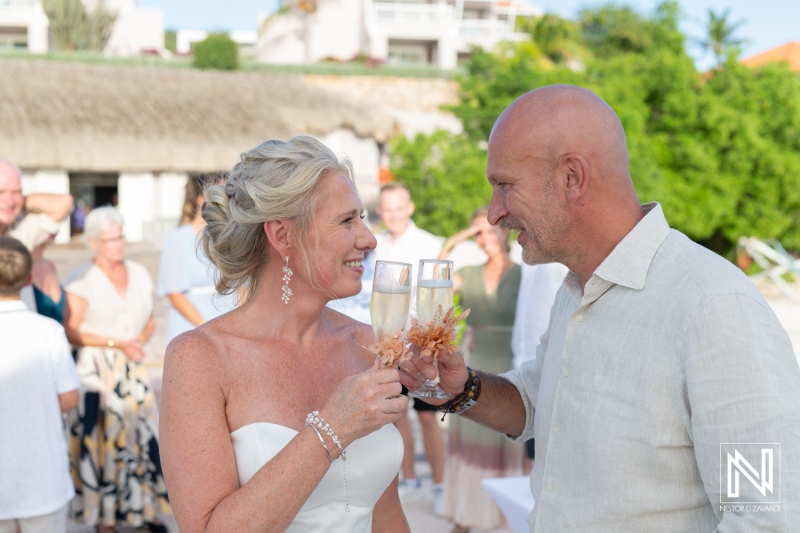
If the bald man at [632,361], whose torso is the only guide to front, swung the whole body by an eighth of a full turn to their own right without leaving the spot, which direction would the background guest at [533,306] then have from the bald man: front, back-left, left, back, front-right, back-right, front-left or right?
right

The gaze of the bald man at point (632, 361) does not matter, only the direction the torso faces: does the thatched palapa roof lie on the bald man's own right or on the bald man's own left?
on the bald man's own right

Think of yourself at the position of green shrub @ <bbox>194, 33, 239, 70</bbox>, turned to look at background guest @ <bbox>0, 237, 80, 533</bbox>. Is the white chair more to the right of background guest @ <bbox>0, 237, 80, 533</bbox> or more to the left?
left

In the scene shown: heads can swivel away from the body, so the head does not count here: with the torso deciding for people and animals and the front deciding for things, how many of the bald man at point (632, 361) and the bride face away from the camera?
0

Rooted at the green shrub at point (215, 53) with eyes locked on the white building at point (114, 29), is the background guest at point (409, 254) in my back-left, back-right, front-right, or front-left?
back-left

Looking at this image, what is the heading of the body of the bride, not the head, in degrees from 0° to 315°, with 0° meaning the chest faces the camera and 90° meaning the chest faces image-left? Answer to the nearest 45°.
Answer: approximately 315°

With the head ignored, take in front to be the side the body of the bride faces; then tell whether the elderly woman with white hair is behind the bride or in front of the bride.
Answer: behind

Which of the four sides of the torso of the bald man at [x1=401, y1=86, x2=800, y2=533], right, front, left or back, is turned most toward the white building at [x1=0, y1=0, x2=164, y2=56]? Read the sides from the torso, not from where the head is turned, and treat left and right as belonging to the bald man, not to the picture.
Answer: right

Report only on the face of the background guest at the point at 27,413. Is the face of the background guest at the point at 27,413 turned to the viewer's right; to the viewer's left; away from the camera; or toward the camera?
away from the camera

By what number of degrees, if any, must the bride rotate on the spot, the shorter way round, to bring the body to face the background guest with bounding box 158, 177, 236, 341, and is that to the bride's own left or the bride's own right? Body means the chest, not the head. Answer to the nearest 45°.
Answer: approximately 135° to the bride's own left

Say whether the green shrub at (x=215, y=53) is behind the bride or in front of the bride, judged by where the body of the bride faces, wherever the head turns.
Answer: behind

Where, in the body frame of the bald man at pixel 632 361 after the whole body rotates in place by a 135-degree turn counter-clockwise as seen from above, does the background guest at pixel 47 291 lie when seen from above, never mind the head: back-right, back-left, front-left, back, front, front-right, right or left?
back-left

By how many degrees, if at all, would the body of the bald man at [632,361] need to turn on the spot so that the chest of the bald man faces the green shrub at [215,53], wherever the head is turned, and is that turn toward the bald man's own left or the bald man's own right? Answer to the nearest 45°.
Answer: approximately 90° to the bald man's own right

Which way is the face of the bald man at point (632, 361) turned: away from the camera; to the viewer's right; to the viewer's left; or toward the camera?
to the viewer's left

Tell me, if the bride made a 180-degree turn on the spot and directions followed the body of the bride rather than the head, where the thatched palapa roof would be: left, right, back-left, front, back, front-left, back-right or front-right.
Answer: front-right
